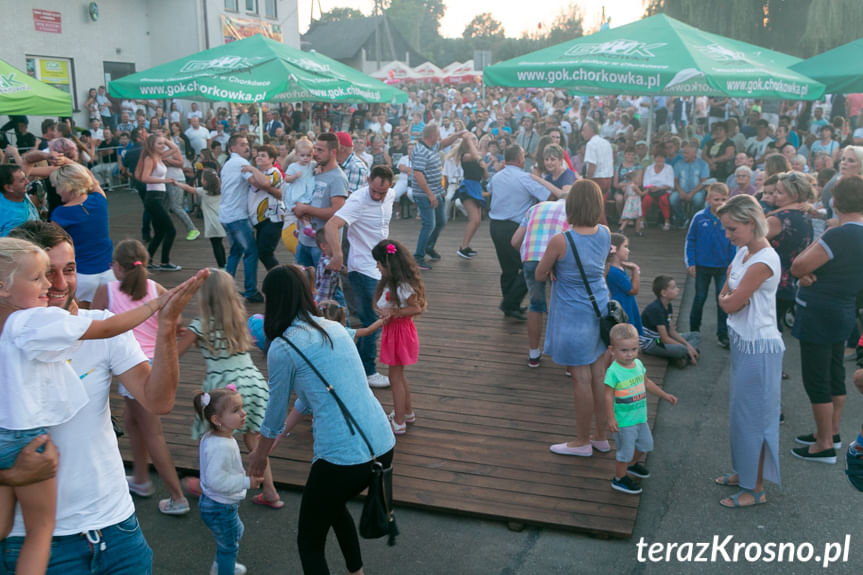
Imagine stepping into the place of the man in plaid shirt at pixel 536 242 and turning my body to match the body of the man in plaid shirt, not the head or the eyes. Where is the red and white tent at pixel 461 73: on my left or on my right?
on my left

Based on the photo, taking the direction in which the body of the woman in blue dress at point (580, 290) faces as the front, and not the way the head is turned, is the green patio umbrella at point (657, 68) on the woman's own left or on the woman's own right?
on the woman's own right

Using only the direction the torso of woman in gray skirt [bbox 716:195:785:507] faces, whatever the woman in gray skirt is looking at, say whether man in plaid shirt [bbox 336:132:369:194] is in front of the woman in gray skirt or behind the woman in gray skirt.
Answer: in front

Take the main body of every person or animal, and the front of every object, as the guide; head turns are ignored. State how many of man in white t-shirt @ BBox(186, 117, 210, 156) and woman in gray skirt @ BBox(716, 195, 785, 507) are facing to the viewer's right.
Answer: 0

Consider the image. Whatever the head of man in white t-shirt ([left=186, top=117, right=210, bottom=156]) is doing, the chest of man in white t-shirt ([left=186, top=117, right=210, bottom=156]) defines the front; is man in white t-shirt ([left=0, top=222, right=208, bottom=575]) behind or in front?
in front

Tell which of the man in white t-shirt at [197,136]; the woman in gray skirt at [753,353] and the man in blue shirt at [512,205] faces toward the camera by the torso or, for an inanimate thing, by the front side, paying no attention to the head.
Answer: the man in white t-shirt

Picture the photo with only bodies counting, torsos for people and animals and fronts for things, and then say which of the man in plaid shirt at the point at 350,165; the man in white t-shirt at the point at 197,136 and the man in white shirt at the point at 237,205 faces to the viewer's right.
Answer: the man in white shirt at the point at 237,205

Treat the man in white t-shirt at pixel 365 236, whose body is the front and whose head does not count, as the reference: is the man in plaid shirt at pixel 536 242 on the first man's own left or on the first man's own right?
on the first man's own left

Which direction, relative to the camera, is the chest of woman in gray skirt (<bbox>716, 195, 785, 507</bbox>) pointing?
to the viewer's left

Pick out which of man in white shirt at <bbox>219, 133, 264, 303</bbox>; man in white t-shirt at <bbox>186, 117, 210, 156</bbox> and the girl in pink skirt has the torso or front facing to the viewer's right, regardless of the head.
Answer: man in white shirt at <bbox>219, 133, 264, 303</bbox>

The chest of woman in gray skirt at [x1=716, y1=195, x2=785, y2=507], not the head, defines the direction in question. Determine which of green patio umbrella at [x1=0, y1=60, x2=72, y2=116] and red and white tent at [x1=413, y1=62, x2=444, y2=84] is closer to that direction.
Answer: the green patio umbrella
